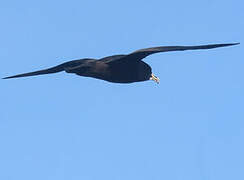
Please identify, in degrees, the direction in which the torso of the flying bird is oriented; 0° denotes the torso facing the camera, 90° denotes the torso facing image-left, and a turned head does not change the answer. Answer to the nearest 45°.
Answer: approximately 315°
